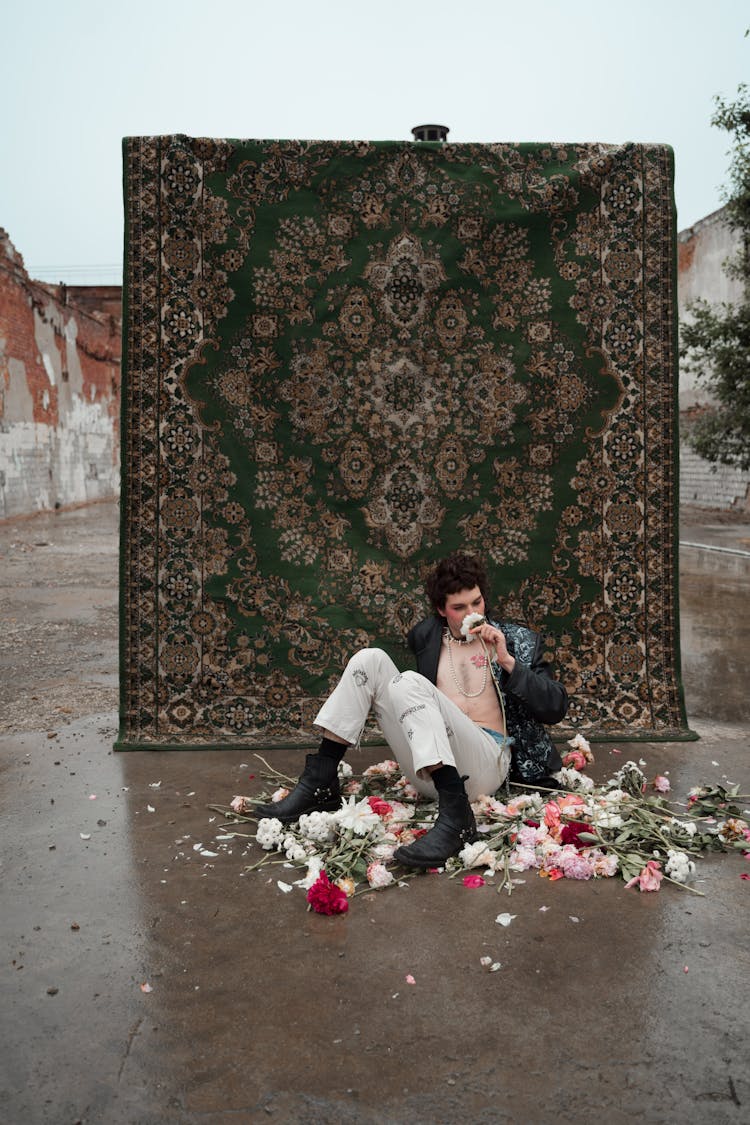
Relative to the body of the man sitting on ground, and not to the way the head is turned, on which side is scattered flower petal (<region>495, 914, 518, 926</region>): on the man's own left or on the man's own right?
on the man's own left

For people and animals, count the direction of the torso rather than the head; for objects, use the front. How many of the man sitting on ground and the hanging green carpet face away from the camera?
0

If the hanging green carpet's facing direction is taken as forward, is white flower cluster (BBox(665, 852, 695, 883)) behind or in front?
in front

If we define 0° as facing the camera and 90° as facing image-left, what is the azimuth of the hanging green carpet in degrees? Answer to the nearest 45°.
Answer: approximately 0°

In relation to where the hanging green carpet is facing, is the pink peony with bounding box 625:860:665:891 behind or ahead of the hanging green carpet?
ahead

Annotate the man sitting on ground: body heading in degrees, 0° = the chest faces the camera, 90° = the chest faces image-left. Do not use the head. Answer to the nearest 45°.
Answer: approximately 45°

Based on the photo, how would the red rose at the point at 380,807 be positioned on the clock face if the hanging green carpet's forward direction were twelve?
The red rose is roughly at 12 o'clock from the hanging green carpet.
